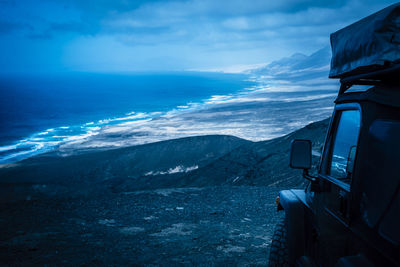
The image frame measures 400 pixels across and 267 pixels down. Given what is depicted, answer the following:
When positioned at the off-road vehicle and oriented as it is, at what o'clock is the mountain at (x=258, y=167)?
The mountain is roughly at 1 o'clock from the off-road vehicle.

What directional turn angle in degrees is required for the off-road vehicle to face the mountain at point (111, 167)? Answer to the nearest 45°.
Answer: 0° — it already faces it

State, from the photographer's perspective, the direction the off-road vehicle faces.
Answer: facing away from the viewer and to the left of the viewer
